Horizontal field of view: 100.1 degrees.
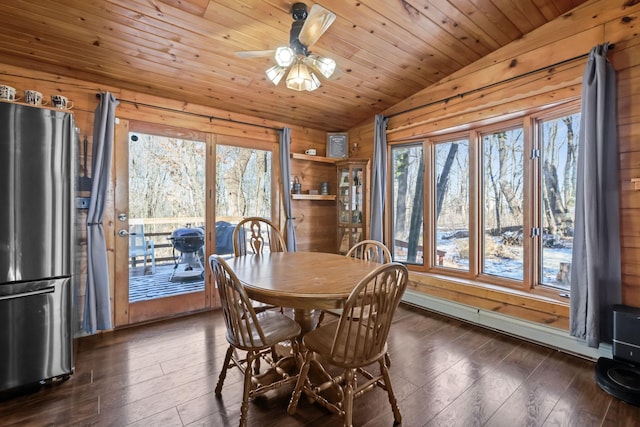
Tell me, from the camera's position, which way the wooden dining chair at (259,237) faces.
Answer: facing the viewer and to the right of the viewer

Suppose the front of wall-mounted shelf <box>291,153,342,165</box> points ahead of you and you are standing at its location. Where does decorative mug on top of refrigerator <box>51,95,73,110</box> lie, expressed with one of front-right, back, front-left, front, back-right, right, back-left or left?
right

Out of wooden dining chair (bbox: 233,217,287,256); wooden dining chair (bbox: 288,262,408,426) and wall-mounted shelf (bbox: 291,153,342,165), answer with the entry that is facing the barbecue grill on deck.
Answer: wooden dining chair (bbox: 288,262,408,426)

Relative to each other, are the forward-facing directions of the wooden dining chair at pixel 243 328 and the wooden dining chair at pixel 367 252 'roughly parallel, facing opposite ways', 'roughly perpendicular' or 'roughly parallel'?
roughly parallel, facing opposite ways

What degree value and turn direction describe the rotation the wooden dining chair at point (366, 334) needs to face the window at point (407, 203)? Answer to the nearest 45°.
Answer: approximately 45° to its right

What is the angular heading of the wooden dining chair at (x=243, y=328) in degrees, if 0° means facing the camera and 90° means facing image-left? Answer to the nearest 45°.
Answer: approximately 225°

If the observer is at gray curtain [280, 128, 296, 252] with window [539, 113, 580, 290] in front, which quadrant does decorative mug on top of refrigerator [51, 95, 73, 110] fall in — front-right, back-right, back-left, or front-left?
back-right

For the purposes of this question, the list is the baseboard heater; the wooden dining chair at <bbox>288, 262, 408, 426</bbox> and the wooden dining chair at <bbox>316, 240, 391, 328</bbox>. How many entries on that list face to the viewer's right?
0

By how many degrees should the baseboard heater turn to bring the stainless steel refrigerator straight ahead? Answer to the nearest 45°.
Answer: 0° — it already faces it

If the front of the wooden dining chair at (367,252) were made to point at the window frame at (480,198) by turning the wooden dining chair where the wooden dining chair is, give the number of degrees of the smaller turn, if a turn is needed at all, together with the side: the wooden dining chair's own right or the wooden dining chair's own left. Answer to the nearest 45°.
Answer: approximately 180°

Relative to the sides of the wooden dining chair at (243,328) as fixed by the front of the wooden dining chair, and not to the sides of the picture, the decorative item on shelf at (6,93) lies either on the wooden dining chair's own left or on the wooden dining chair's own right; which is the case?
on the wooden dining chair's own left

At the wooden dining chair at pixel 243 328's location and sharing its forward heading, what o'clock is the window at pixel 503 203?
The window is roughly at 1 o'clock from the wooden dining chair.

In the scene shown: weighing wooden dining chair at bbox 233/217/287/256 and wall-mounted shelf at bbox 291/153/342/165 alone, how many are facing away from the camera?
0

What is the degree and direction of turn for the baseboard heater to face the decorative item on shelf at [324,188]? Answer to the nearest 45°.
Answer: approximately 45° to its right

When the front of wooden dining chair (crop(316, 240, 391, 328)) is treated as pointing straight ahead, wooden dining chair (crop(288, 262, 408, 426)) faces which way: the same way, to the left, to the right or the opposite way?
to the right

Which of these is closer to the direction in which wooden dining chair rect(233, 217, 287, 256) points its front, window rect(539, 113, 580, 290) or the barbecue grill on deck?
the window

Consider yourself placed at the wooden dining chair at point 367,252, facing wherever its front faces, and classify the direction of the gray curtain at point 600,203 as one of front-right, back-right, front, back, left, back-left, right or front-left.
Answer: back-left

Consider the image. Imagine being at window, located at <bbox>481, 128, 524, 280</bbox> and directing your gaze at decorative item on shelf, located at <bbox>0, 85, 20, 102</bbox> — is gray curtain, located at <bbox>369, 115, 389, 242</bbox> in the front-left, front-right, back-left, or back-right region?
front-right

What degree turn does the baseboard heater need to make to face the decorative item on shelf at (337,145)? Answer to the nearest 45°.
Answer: approximately 45° to its right

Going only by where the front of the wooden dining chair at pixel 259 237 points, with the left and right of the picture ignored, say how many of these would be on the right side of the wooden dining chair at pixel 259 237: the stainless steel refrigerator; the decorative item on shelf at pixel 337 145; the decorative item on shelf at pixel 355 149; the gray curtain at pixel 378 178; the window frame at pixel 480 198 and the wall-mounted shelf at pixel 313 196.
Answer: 1
